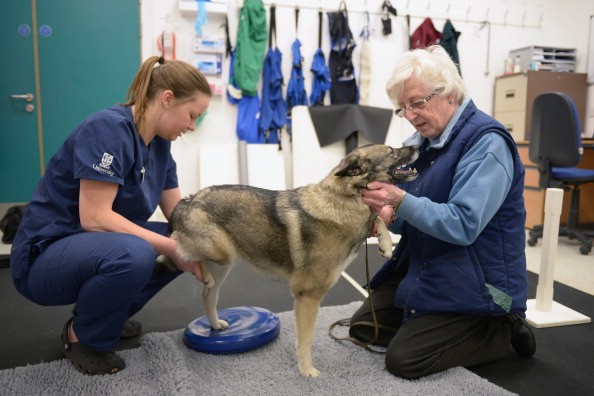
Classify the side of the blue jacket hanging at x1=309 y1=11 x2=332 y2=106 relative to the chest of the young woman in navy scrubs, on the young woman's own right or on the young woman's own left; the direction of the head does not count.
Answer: on the young woman's own left

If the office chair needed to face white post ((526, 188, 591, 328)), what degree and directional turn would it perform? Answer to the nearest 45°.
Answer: approximately 135° to its right

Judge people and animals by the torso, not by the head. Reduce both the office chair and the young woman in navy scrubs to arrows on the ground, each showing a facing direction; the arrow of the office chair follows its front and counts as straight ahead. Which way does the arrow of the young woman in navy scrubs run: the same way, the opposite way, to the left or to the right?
the same way

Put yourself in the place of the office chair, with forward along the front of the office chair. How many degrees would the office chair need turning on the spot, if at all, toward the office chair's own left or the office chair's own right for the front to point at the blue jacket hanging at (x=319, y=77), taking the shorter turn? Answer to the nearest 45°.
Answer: approximately 135° to the office chair's own left

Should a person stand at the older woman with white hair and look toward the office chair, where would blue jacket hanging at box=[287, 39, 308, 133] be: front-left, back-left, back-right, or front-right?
front-left

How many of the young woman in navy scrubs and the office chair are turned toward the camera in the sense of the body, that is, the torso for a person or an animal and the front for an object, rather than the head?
0

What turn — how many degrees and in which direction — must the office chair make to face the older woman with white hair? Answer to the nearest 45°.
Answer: approximately 135° to its right

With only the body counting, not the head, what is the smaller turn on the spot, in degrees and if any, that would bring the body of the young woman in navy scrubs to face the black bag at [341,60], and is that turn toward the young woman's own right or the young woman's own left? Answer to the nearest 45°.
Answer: approximately 45° to the young woman's own left

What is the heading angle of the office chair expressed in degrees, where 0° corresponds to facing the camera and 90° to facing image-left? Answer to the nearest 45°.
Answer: approximately 225°

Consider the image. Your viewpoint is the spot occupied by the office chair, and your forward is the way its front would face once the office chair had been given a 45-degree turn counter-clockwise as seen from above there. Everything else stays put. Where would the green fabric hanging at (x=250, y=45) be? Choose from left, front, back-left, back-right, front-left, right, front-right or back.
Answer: left

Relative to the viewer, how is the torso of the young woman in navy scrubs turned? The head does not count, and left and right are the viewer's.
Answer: facing to the right of the viewer
